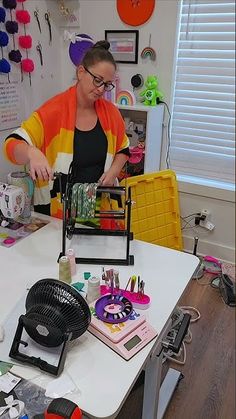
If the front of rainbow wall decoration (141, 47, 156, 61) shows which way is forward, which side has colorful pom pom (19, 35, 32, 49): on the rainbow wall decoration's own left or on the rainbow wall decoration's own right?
on the rainbow wall decoration's own right

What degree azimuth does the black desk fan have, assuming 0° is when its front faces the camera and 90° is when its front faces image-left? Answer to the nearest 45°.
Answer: approximately 225°

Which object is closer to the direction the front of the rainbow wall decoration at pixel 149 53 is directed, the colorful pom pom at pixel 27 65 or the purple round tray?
the purple round tray

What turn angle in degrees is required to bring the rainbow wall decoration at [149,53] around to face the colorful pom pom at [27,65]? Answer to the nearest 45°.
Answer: approximately 90° to its right

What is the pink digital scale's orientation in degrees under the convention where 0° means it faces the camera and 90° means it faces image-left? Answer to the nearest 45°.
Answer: approximately 315°

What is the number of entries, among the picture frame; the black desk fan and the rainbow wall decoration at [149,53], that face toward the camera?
2
